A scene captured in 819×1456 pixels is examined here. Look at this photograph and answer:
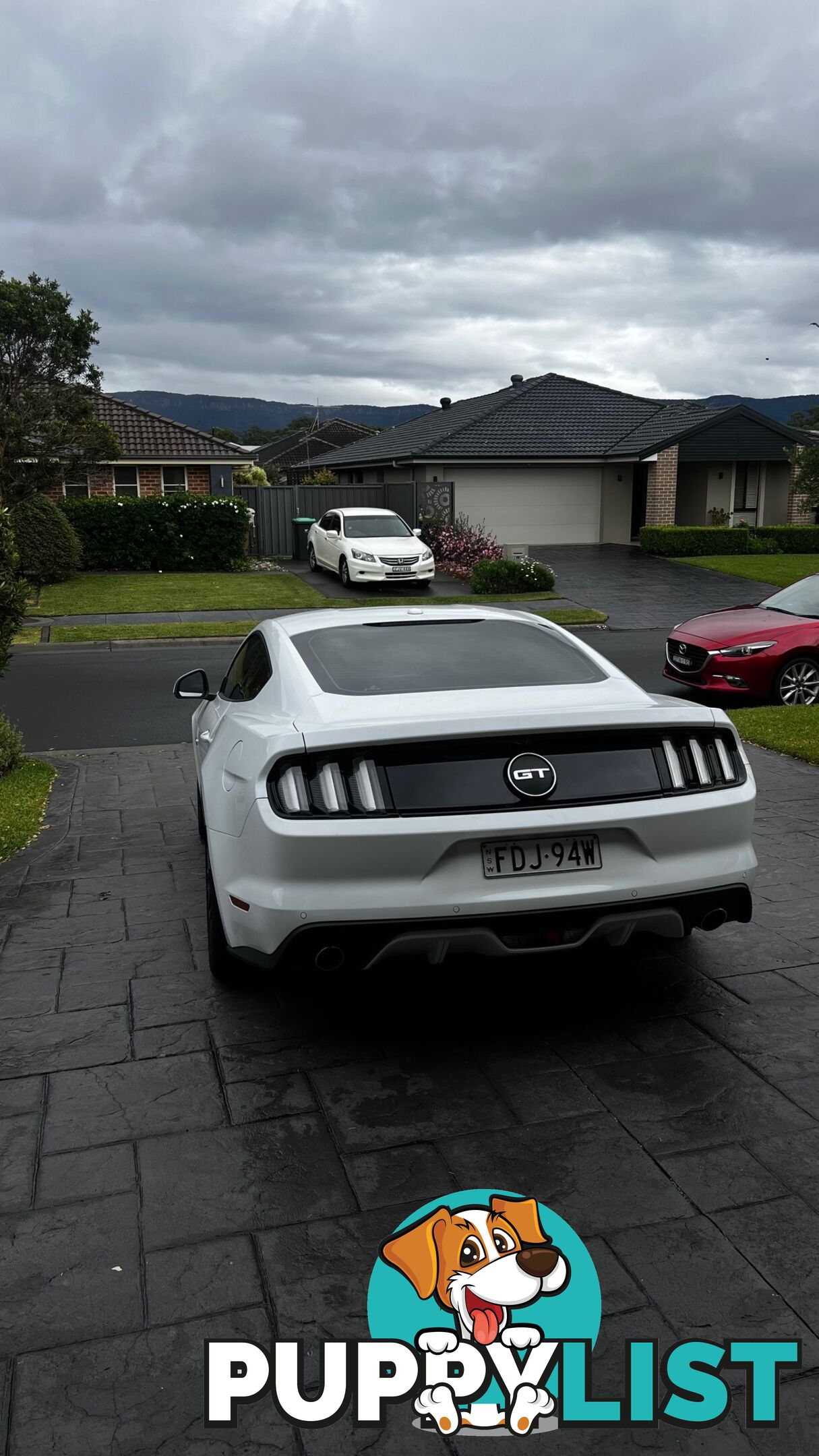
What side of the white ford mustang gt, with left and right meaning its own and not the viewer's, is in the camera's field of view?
back

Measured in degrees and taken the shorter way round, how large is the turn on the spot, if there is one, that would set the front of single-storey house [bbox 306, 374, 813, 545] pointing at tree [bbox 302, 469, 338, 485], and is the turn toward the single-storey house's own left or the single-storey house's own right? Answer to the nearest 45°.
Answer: approximately 135° to the single-storey house's own right

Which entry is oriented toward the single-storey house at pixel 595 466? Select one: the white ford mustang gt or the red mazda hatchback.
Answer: the white ford mustang gt

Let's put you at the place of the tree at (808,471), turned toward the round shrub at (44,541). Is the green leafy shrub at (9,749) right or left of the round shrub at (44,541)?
left

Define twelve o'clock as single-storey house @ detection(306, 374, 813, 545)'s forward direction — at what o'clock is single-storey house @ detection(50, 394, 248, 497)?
single-storey house @ detection(50, 394, 248, 497) is roughly at 3 o'clock from single-storey house @ detection(306, 374, 813, 545).

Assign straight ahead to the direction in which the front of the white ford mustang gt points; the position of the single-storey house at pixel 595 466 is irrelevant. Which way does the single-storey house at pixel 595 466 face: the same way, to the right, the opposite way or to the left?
the opposite way

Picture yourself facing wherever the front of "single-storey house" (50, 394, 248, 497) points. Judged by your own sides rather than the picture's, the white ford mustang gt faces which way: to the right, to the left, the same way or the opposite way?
the opposite way

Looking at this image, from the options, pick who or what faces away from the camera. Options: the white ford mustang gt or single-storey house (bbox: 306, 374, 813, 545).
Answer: the white ford mustang gt

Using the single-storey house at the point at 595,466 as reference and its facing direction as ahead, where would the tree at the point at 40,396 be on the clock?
The tree is roughly at 2 o'clock from the single-storey house.

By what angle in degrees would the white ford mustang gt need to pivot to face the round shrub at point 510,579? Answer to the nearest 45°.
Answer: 0° — it already faces it

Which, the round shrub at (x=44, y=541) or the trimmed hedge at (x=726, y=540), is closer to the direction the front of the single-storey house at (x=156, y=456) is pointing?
the round shrub

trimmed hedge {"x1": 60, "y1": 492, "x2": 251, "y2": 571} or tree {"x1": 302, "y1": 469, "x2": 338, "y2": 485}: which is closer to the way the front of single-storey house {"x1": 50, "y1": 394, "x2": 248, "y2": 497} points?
the trimmed hedge

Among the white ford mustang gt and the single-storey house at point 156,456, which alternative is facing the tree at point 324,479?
the white ford mustang gt

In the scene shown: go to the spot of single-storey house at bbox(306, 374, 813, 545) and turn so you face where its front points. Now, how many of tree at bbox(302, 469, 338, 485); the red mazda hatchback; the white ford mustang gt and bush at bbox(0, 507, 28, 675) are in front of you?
3

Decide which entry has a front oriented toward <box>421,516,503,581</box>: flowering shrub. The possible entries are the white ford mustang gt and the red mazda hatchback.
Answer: the white ford mustang gt

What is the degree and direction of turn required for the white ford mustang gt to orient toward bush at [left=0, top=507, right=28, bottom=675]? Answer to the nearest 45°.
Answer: approximately 45° to its left
